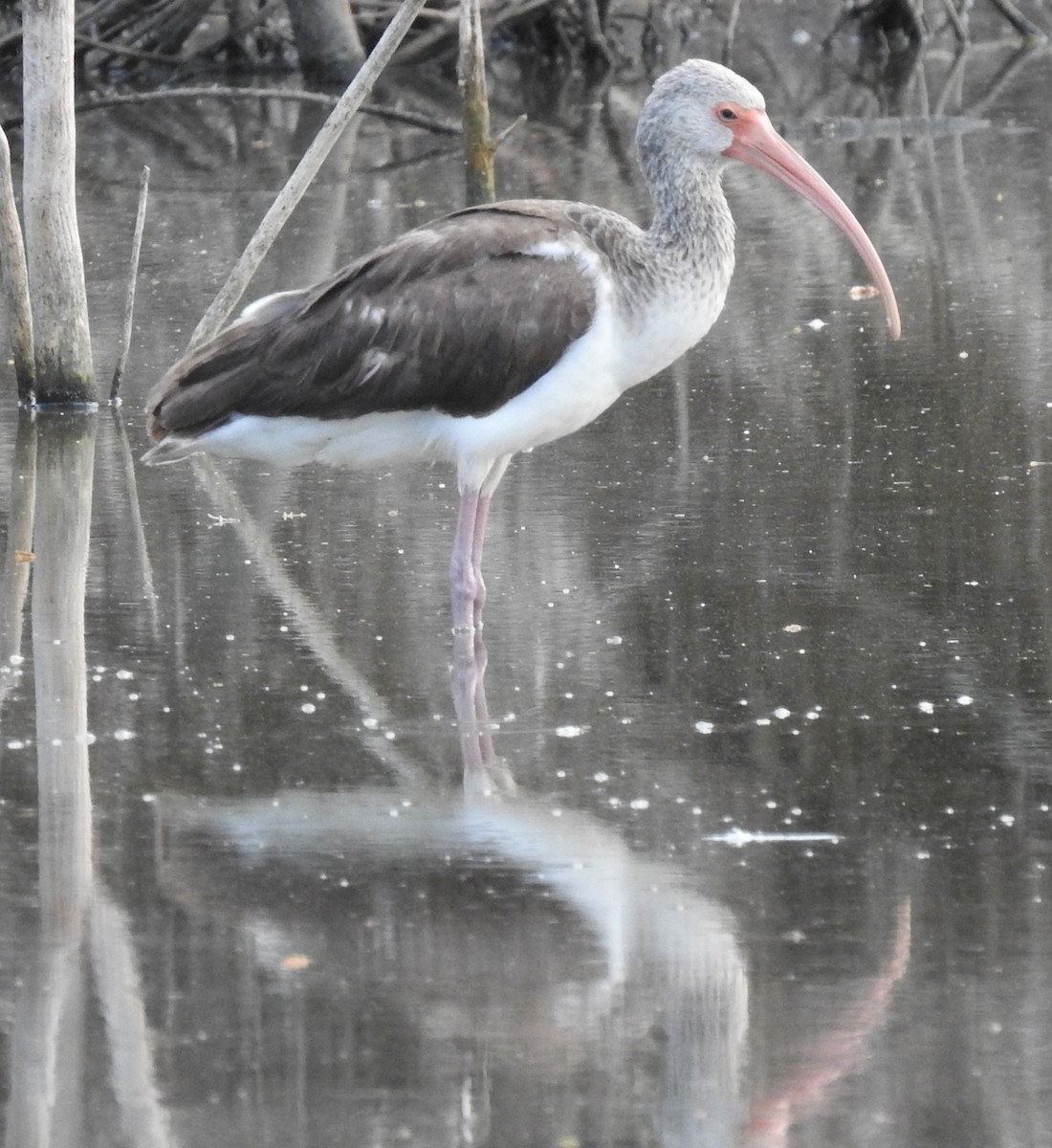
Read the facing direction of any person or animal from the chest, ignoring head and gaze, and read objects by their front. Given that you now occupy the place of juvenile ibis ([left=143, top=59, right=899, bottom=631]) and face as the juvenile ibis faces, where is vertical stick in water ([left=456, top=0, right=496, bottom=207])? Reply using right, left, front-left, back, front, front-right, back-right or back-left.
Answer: left

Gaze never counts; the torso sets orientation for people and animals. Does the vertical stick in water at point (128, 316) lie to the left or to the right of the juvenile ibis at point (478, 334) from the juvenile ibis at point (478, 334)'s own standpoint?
on its left

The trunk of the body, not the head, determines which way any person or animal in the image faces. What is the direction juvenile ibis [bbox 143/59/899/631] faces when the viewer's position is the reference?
facing to the right of the viewer

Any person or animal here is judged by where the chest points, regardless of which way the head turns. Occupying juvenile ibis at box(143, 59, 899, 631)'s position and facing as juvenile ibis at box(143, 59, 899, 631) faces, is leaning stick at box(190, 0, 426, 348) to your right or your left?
on your left

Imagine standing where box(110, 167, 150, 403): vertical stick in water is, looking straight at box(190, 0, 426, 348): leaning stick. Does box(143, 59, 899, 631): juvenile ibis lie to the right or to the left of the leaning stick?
right
